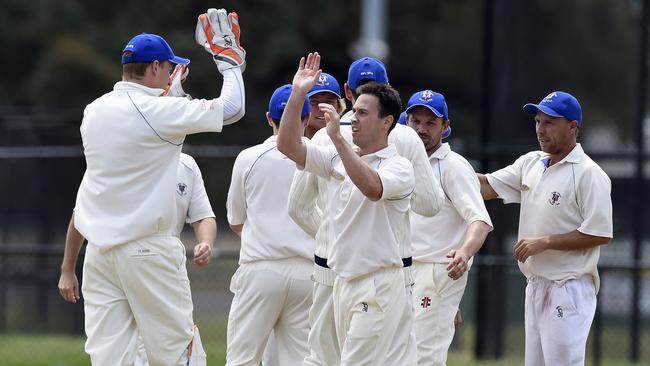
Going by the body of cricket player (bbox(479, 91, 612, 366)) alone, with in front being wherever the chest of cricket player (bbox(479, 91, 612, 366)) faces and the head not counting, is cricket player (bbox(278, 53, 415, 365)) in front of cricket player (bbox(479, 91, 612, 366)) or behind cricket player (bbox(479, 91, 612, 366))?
in front

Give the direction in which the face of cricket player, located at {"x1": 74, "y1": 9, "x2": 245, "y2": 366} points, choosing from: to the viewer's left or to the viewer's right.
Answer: to the viewer's right

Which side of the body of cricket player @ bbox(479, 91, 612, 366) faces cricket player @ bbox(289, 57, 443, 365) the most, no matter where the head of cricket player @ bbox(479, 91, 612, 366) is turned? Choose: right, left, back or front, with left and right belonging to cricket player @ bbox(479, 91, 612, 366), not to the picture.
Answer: front

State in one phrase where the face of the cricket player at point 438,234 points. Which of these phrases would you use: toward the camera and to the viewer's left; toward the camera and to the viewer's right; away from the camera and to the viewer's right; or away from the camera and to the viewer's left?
toward the camera and to the viewer's left

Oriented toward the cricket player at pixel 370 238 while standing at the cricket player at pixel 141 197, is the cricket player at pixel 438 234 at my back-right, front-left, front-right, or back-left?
front-left

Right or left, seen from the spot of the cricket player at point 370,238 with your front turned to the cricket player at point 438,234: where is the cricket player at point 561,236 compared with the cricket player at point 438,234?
right

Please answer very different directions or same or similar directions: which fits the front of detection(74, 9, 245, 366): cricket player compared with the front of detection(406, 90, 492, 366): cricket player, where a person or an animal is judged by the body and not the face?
very different directions

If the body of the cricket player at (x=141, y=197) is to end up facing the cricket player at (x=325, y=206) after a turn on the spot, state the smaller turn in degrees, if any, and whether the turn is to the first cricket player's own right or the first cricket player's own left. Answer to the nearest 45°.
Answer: approximately 45° to the first cricket player's own right

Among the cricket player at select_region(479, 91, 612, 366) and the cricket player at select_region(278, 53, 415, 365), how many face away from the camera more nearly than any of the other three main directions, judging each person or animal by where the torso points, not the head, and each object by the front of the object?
0

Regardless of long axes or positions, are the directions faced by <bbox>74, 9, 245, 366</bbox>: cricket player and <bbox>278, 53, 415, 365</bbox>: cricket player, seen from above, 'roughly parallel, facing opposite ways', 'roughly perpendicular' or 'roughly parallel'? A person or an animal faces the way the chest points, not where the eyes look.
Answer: roughly parallel, facing opposite ways

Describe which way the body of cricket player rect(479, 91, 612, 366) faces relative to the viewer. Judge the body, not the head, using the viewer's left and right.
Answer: facing the viewer and to the left of the viewer

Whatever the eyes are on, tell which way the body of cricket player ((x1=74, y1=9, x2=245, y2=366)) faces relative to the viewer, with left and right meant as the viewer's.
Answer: facing away from the viewer and to the right of the viewer
